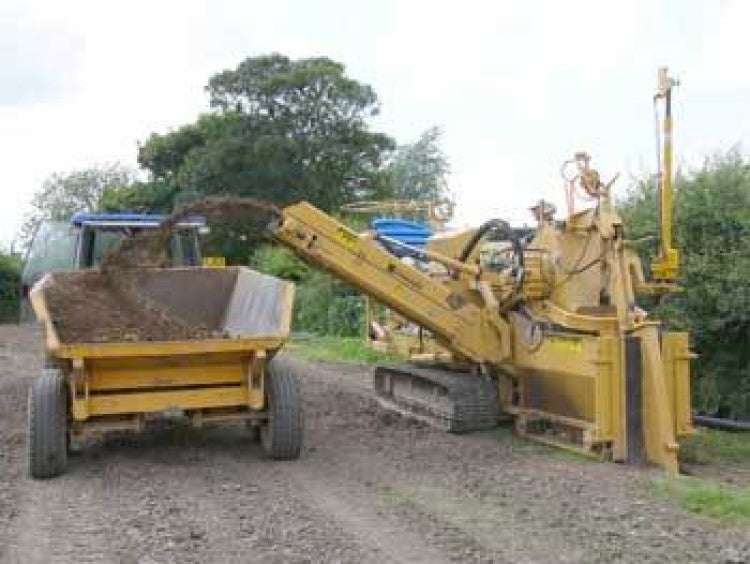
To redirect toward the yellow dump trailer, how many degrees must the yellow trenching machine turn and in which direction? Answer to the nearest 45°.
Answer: approximately 90° to its left

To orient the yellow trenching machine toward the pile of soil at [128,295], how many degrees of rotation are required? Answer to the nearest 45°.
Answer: approximately 45° to its left

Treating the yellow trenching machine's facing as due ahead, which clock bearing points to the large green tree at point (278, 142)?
The large green tree is roughly at 1 o'clock from the yellow trenching machine.

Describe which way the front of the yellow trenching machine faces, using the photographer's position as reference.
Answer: facing away from the viewer and to the left of the viewer

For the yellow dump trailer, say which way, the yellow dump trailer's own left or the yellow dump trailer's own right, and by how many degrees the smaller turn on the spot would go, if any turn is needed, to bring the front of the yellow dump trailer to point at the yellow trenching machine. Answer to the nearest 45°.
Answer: approximately 90° to the yellow dump trailer's own right

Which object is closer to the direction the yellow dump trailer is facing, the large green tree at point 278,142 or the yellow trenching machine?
the large green tree

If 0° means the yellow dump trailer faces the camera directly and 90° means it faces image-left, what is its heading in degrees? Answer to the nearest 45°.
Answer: approximately 180°
